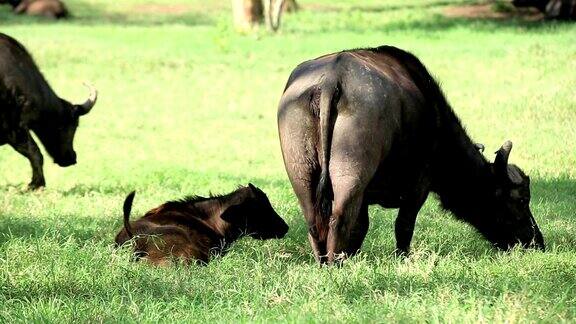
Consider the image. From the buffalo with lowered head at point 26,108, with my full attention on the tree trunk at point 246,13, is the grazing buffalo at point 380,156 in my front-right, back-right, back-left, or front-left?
back-right

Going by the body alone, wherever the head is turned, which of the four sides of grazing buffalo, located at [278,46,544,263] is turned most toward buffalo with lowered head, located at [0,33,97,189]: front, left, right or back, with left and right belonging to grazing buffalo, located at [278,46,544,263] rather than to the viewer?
left

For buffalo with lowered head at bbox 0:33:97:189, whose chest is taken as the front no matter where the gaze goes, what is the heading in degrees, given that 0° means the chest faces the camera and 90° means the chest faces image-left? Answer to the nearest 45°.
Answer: approximately 270°

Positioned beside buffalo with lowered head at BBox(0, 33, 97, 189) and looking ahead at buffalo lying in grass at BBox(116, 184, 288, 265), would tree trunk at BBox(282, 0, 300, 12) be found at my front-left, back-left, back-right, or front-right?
back-left

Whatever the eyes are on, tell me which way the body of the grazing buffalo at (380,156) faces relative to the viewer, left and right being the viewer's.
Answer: facing away from the viewer and to the right of the viewer

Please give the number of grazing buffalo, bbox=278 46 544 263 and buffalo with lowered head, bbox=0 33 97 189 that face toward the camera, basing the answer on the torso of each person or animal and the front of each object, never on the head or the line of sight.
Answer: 0

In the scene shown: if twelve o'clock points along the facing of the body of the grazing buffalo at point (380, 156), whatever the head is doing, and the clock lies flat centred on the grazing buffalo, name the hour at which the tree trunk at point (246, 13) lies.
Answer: The tree trunk is roughly at 10 o'clock from the grazing buffalo.

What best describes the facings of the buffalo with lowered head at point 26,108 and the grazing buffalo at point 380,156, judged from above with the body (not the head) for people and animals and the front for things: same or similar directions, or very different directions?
same or similar directions

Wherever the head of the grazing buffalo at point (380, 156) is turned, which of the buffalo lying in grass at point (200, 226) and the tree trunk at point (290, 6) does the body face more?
the tree trunk
